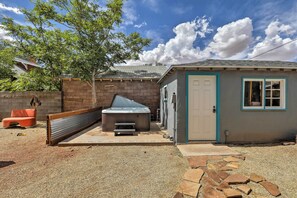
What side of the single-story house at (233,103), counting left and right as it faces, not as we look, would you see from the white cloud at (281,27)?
back

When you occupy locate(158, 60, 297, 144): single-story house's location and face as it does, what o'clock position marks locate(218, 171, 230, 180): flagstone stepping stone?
The flagstone stepping stone is roughly at 12 o'clock from the single-story house.

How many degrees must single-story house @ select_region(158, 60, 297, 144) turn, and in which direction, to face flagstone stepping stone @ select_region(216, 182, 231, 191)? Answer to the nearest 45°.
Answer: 0° — it already faces it

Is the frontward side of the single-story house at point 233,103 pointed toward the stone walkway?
yes

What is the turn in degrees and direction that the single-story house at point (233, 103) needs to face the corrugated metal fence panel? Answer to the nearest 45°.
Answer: approximately 90° to its right

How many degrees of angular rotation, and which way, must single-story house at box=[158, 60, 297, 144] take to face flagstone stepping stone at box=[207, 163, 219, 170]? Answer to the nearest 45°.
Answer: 0° — it already faces it

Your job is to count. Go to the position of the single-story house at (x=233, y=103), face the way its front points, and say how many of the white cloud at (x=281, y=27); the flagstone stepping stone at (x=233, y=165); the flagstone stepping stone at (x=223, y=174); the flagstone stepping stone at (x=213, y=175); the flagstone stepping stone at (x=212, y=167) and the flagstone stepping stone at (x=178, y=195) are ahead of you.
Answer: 5

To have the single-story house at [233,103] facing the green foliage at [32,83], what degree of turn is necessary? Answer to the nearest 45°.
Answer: approximately 90° to its right

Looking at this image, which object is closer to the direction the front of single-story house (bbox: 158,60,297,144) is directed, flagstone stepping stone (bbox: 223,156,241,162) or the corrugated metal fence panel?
the flagstone stepping stone

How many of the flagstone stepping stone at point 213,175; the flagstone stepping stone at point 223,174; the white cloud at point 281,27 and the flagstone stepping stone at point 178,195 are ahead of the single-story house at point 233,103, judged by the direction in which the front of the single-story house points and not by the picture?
3

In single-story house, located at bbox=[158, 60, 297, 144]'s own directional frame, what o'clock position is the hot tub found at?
The hot tub is roughly at 3 o'clock from the single-story house.

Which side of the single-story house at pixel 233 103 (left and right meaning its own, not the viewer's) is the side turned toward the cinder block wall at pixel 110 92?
right

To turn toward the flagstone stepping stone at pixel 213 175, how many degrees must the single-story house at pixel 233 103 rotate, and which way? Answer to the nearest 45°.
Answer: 0° — it already faces it

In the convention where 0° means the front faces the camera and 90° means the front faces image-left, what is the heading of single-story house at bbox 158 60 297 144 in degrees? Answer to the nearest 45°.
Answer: approximately 0°
